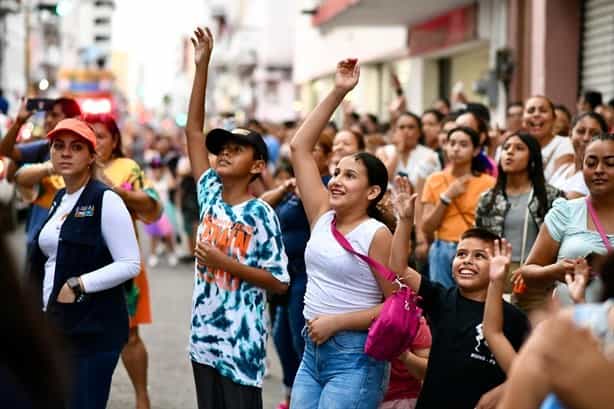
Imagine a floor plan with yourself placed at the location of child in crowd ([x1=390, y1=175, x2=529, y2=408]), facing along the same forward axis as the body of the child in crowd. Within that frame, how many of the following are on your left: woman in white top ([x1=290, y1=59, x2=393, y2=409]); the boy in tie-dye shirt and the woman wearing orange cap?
0

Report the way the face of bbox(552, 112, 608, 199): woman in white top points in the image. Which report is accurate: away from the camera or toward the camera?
toward the camera

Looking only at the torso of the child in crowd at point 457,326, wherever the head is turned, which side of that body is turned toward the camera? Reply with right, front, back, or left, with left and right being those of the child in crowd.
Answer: front

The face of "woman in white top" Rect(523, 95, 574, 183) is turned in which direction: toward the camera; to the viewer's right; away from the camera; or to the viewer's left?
toward the camera

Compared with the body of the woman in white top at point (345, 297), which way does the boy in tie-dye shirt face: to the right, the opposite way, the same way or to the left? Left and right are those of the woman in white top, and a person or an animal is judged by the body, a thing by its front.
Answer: the same way

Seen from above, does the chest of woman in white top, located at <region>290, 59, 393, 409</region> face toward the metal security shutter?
no

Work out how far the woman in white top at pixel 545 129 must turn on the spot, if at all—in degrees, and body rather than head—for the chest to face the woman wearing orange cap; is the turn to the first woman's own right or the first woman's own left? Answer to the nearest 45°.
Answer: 0° — they already face them

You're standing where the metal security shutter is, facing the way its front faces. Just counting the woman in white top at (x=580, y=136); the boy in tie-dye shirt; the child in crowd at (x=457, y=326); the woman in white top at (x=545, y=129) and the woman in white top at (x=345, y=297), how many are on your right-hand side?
0

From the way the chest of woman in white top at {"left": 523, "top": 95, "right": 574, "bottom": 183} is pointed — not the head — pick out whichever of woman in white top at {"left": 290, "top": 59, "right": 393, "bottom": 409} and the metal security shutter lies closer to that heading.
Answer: the woman in white top

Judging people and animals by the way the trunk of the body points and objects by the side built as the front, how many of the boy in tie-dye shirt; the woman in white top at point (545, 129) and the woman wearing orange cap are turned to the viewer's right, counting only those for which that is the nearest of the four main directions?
0

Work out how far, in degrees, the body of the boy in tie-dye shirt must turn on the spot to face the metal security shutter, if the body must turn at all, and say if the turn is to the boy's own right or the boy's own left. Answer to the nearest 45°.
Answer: approximately 180°

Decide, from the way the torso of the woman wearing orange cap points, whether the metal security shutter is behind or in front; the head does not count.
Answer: behind

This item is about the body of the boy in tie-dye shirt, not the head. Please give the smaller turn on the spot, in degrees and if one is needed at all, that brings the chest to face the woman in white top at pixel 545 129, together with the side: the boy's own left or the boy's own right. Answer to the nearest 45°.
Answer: approximately 180°

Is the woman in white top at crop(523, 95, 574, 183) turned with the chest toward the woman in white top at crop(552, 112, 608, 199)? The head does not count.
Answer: no

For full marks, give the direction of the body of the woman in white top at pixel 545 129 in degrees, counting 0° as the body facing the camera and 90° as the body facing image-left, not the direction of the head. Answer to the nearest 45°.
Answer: approximately 45°

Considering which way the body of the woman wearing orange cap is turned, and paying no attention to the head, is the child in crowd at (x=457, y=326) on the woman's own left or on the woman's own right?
on the woman's own left

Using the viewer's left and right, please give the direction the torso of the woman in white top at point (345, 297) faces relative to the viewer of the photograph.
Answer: facing the viewer and to the left of the viewer
